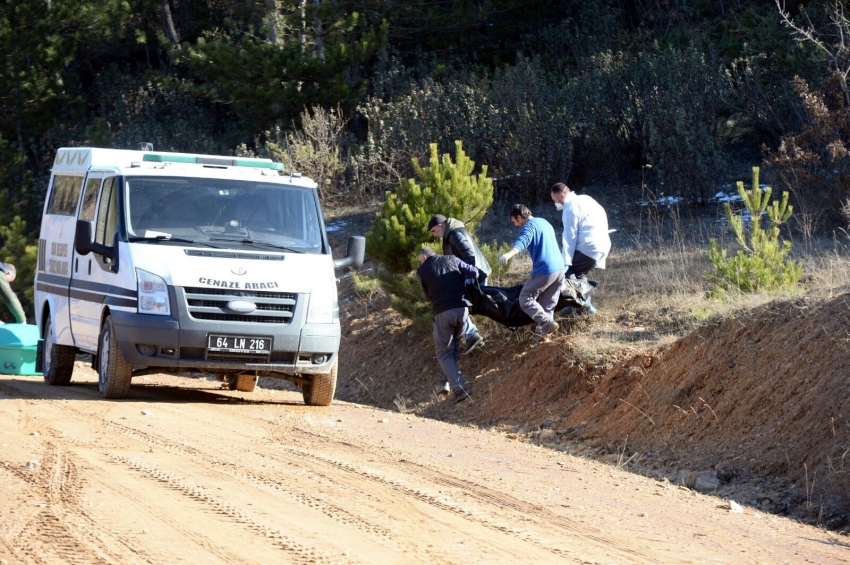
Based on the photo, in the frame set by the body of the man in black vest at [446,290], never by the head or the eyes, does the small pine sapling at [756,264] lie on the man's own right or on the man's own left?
on the man's own right

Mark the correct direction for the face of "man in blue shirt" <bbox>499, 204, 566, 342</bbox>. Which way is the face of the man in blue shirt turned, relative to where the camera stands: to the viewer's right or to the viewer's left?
to the viewer's left

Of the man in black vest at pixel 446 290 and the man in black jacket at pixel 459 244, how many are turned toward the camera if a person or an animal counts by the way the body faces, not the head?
0

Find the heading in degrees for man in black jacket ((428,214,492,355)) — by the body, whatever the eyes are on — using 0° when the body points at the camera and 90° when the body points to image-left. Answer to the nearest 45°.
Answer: approximately 90°

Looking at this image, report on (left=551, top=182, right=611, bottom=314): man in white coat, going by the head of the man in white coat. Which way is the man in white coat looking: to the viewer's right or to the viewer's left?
to the viewer's left

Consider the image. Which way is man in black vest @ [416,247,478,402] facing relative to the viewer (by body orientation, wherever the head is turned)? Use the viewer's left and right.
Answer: facing away from the viewer and to the left of the viewer
